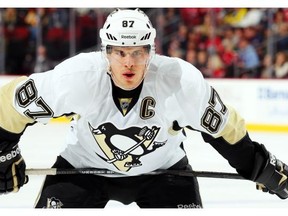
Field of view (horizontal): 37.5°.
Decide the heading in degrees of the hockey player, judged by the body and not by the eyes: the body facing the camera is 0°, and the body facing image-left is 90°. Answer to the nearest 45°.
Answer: approximately 0°

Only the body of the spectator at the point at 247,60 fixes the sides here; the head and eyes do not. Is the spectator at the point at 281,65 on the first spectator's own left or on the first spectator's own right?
on the first spectator's own left

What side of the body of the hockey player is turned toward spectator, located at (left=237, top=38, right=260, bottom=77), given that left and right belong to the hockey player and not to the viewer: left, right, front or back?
back

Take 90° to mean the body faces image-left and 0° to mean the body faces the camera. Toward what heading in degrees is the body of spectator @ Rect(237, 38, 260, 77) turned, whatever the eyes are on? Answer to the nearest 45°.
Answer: approximately 45°

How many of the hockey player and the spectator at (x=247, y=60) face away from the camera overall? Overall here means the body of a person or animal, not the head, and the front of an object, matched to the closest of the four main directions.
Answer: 0

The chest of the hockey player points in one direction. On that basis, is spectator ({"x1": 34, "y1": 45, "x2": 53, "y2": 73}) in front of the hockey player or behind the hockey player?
behind

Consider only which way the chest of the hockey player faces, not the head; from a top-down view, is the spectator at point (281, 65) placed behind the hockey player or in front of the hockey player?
behind
